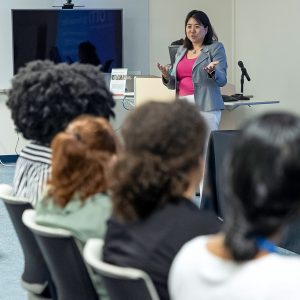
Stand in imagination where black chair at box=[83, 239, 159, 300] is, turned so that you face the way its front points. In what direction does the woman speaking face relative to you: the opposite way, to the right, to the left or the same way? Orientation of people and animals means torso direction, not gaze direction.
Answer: the opposite way

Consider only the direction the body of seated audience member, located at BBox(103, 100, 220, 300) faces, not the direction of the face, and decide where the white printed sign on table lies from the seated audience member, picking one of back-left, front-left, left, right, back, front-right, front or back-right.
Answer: front-left

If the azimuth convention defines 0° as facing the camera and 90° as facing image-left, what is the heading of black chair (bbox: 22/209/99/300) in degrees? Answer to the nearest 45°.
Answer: approximately 225°

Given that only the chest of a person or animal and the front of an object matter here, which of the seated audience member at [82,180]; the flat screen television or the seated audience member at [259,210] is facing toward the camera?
the flat screen television

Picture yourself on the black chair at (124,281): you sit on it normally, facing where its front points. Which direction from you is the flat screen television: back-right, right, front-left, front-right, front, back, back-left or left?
front-left

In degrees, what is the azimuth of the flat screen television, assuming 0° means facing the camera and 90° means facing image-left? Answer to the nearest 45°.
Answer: approximately 0°

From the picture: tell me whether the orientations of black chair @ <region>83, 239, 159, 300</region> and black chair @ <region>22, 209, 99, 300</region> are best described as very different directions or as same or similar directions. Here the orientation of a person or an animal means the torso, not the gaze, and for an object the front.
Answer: same or similar directions

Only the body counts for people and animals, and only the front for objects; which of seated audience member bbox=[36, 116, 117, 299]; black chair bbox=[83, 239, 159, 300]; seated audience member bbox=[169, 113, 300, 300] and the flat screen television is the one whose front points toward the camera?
the flat screen television

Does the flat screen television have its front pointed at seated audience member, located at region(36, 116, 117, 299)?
yes

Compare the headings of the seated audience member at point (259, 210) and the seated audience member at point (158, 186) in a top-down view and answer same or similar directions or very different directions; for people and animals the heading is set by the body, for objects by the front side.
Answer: same or similar directions

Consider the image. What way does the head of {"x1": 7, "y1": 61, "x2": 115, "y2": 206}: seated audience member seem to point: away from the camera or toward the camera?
away from the camera

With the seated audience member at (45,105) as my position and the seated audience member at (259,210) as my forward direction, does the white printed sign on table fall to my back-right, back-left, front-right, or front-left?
back-left

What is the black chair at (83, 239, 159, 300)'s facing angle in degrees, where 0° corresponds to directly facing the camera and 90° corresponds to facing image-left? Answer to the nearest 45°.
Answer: approximately 225°

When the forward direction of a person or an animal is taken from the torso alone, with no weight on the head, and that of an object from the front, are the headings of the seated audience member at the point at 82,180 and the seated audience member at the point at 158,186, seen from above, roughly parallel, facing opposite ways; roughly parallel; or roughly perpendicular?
roughly parallel

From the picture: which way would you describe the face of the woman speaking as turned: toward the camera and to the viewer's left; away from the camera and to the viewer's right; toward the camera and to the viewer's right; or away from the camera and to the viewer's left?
toward the camera and to the viewer's left

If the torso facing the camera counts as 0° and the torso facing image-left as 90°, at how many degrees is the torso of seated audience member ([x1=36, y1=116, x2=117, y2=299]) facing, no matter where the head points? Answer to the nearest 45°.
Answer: approximately 225°

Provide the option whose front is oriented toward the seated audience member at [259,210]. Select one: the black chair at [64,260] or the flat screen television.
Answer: the flat screen television

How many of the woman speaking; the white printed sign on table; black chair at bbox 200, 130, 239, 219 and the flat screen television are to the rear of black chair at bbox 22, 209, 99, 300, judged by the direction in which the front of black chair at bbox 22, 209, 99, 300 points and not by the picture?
0

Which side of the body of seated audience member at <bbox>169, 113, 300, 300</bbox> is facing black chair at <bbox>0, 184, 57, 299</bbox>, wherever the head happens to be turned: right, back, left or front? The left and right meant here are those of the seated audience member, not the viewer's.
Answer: left
